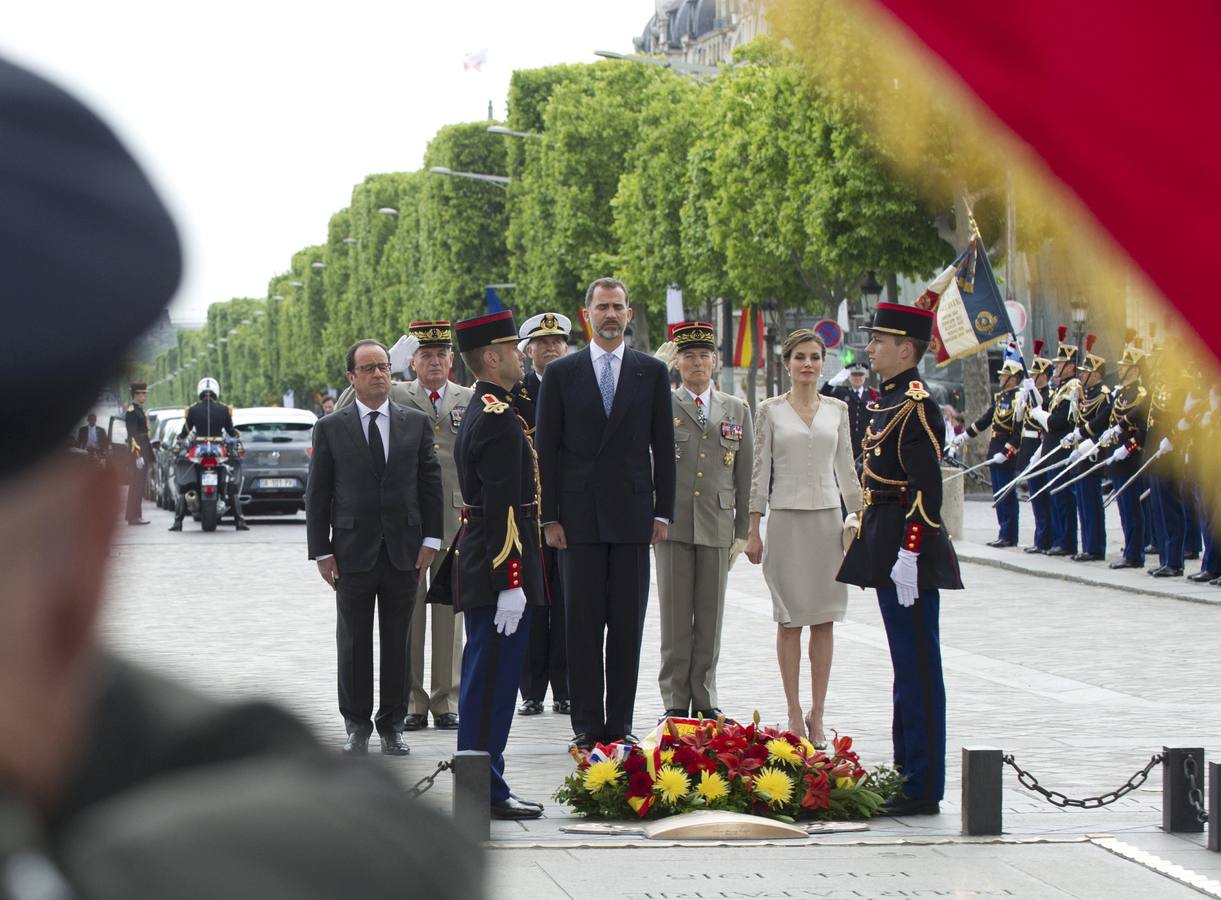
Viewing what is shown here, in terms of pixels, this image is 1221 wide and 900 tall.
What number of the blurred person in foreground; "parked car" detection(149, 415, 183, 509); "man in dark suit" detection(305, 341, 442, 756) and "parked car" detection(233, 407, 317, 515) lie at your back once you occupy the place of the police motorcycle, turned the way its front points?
2

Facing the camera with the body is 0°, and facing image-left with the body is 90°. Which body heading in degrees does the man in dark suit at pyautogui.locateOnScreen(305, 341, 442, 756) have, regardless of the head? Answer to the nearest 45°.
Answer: approximately 0°

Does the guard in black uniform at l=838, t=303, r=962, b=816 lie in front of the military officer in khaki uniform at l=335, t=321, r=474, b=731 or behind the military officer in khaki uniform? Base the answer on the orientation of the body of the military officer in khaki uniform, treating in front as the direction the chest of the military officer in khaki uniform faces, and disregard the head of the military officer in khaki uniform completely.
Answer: in front

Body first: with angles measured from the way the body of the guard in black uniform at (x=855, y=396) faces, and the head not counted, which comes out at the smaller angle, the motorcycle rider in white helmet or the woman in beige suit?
the woman in beige suit

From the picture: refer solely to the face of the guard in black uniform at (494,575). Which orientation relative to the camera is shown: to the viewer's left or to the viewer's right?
to the viewer's right

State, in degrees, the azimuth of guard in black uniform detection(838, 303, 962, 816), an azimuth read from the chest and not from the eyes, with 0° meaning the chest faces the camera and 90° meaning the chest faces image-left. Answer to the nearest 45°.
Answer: approximately 90°

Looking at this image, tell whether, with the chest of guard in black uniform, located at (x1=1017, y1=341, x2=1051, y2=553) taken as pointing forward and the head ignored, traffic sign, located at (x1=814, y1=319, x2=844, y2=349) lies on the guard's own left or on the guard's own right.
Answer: on the guard's own right

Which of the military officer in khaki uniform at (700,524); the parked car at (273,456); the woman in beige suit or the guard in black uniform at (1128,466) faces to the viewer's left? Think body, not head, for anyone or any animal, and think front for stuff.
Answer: the guard in black uniform

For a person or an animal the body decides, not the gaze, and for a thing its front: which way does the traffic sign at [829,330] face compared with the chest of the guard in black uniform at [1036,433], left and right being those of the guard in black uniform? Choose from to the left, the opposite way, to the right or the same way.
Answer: to the left

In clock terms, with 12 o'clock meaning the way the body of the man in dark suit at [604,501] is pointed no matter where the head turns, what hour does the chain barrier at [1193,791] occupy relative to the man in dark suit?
The chain barrier is roughly at 10 o'clock from the man in dark suit.

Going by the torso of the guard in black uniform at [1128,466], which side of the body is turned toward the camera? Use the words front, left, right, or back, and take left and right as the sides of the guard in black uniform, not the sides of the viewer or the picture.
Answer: left

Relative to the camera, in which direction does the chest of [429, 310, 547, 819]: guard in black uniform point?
to the viewer's right

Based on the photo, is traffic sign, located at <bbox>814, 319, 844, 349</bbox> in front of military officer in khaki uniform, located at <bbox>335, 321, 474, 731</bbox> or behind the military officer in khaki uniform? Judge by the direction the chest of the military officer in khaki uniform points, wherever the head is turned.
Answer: behind
